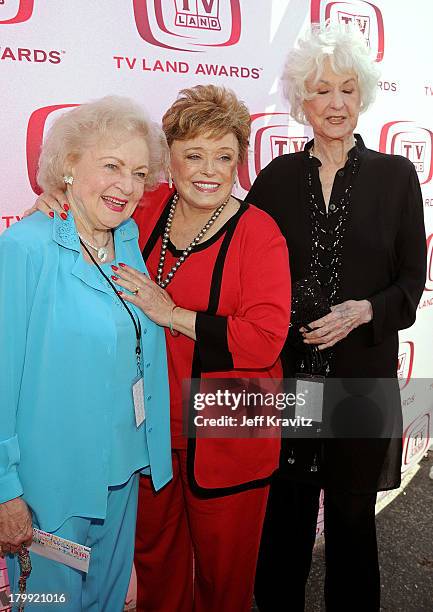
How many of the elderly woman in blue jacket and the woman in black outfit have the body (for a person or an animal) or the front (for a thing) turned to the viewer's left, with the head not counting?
0

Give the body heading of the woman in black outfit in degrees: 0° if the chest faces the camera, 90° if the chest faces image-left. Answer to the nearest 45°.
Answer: approximately 0°

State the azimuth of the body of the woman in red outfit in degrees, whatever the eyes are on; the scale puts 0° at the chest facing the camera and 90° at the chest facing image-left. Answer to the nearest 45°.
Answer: approximately 45°

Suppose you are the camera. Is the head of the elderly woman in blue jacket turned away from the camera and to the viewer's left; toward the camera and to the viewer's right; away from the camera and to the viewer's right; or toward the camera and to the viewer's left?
toward the camera and to the viewer's right

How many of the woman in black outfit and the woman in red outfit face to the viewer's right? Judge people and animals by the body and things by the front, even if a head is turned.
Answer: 0
